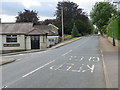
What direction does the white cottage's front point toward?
toward the camera
